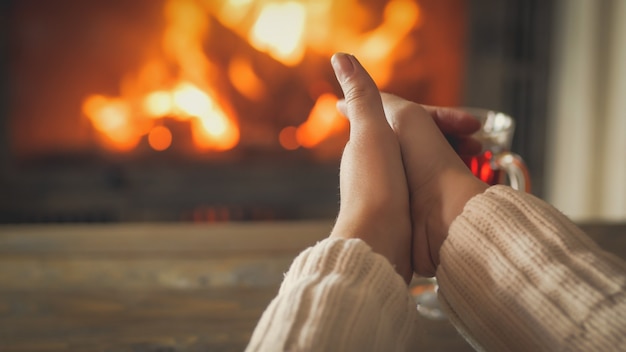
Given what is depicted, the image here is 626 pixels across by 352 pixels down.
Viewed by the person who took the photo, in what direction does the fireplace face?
facing the viewer

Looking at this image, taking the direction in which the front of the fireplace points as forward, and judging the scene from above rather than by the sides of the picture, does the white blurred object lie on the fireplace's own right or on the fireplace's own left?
on the fireplace's own left
